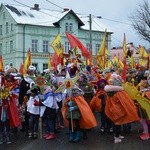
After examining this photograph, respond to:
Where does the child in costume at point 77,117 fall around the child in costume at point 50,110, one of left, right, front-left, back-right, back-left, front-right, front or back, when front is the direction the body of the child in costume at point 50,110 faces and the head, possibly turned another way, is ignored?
back-left

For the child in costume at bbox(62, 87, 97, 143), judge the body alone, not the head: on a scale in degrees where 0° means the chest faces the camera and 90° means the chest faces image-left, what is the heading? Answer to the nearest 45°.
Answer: approximately 45°

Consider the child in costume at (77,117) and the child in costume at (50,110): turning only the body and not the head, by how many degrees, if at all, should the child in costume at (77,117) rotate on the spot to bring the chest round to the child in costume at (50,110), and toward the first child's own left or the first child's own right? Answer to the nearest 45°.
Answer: approximately 90° to the first child's own right

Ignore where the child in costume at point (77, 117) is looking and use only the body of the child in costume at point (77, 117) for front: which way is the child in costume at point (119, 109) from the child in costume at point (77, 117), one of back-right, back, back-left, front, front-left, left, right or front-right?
back-left
